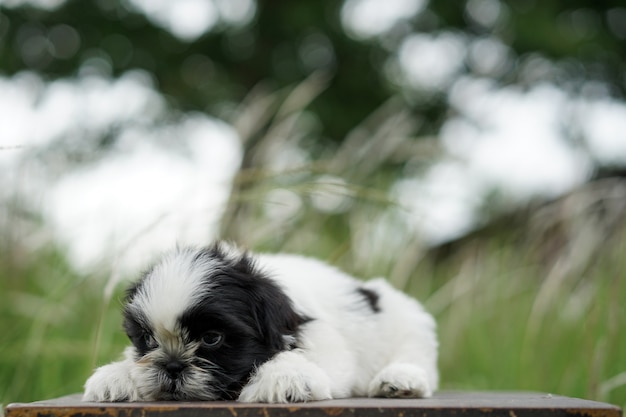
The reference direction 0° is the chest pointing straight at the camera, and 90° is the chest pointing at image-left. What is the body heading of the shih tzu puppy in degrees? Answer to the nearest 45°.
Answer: approximately 45°
